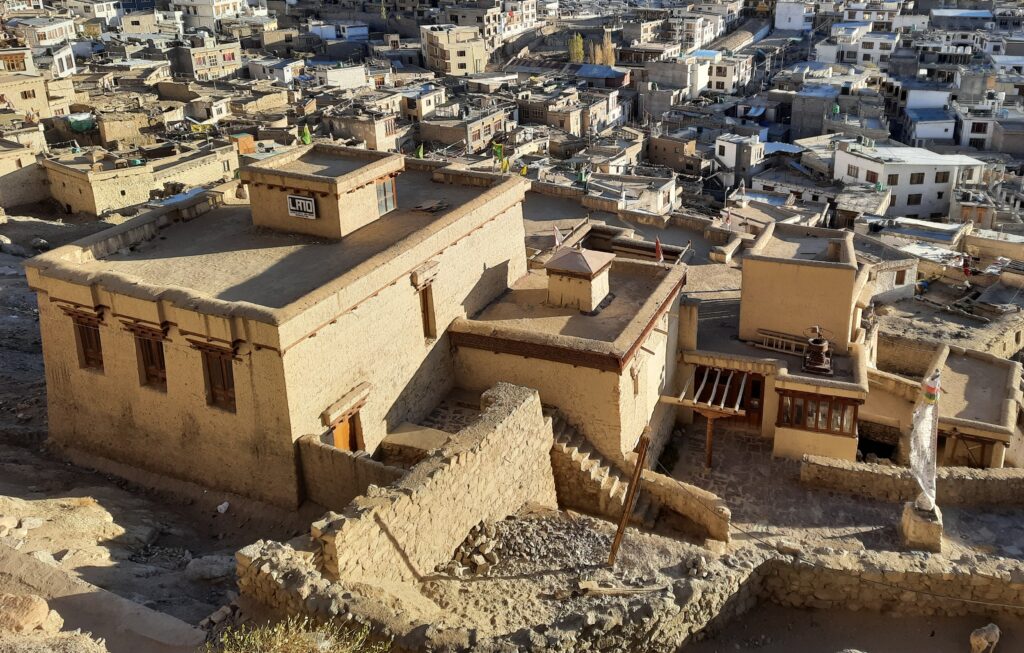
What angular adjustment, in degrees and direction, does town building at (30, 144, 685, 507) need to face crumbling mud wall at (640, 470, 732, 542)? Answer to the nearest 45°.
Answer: approximately 45° to its left

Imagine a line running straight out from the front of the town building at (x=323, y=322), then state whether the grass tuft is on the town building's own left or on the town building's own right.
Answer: on the town building's own right

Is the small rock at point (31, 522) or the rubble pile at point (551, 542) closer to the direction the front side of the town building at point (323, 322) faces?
the rubble pile

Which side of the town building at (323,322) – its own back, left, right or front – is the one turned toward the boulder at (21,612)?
right

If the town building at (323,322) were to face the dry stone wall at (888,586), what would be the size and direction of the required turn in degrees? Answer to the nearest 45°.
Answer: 0° — it already faces it

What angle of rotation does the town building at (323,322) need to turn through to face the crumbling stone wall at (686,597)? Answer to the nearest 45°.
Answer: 0° — it already faces it

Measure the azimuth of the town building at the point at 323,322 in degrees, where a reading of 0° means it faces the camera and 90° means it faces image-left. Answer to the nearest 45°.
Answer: approximately 315°

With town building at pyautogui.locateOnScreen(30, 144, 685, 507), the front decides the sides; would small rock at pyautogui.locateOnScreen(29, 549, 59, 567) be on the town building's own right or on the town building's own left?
on the town building's own right
